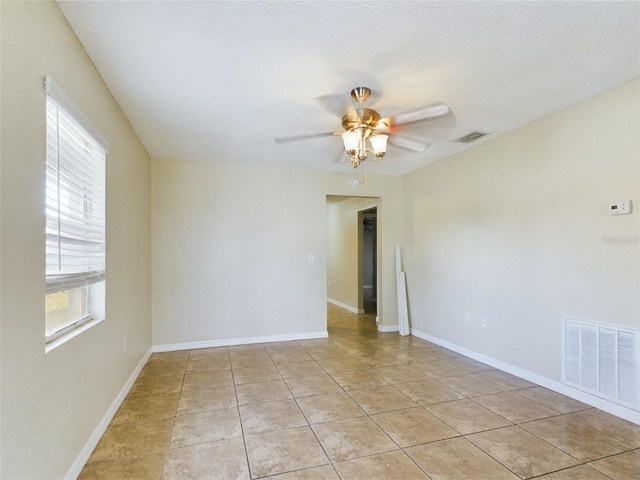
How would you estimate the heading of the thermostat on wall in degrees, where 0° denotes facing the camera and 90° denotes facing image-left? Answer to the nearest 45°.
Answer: approximately 45°

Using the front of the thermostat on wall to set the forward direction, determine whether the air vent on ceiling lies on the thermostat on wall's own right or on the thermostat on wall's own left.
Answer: on the thermostat on wall's own right

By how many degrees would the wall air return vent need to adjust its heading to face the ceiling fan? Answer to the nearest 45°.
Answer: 0° — it already faces it

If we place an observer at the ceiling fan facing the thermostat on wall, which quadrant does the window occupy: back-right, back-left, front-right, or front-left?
back-right

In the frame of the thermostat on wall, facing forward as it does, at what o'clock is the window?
The window is roughly at 12 o'clock from the thermostat on wall.

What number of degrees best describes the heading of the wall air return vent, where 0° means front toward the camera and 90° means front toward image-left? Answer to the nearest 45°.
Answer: approximately 45°
